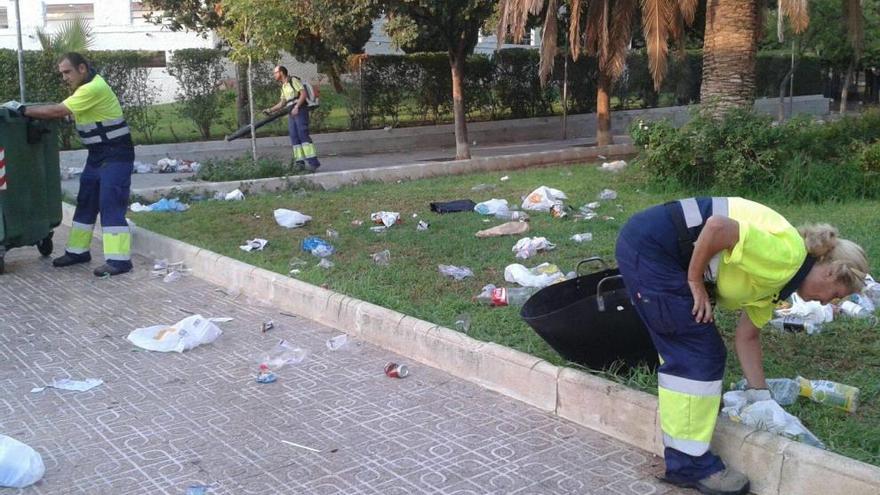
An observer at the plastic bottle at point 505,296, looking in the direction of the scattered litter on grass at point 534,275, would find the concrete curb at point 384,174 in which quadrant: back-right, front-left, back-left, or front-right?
front-left

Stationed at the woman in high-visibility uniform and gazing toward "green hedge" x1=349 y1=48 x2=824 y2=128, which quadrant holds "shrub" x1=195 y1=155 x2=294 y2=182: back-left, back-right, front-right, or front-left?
front-left

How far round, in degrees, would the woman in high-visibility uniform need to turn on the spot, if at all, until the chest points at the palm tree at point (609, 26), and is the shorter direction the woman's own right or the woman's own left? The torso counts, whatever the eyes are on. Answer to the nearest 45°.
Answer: approximately 90° to the woman's own left

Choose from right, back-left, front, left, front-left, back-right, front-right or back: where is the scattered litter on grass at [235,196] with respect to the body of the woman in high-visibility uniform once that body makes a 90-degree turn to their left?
front-left

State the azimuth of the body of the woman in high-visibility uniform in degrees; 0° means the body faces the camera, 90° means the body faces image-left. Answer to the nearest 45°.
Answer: approximately 270°

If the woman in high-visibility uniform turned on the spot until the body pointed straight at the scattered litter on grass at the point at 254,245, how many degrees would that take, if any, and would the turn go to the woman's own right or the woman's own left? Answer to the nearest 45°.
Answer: approximately 135° to the woman's own left

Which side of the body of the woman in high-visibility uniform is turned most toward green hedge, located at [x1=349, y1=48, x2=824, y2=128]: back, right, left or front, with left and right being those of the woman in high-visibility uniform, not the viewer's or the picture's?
left

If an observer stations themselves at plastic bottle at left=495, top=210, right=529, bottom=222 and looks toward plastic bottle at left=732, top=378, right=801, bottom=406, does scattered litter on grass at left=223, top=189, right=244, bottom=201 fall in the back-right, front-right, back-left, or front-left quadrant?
back-right

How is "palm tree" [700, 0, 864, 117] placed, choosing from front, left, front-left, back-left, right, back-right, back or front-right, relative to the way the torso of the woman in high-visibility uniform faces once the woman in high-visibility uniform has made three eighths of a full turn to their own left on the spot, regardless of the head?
front-right

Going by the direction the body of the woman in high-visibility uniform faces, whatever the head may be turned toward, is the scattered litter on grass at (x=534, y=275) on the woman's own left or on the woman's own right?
on the woman's own left

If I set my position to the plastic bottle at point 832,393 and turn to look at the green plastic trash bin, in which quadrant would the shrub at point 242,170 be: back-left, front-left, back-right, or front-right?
front-right

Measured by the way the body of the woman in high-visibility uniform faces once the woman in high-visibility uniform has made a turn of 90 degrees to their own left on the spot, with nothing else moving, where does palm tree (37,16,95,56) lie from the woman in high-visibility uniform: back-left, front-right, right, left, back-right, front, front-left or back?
front-left
